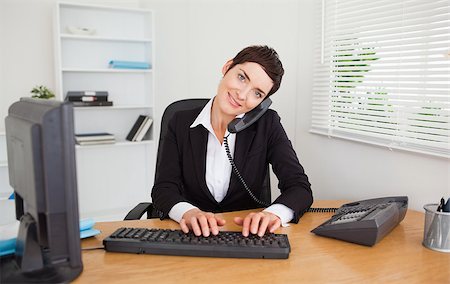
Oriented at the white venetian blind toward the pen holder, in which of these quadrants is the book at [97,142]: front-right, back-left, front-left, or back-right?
back-right

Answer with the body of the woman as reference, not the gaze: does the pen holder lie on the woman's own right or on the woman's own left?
on the woman's own left

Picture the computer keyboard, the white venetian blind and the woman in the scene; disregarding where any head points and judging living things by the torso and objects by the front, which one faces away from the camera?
the computer keyboard

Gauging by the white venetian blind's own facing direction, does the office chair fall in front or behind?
in front

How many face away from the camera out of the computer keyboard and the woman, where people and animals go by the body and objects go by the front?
1

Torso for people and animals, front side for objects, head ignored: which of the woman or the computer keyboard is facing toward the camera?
the woman

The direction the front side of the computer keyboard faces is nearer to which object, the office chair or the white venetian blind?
the office chair

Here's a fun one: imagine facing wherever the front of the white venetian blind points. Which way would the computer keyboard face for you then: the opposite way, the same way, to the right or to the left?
to the right

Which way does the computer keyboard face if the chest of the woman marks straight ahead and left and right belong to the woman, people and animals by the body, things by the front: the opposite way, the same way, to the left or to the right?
the opposite way

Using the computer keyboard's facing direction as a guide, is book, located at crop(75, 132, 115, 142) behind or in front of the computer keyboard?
in front

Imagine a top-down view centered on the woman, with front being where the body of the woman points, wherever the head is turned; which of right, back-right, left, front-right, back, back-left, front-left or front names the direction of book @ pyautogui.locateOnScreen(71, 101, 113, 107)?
back-right

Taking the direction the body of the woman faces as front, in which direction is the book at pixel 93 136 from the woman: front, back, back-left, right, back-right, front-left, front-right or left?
back-right

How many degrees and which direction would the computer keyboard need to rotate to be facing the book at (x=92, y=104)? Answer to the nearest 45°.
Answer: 0° — it already faces it

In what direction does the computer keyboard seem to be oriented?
away from the camera

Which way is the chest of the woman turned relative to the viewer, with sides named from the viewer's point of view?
facing the viewer

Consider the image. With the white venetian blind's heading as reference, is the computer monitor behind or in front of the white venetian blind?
in front

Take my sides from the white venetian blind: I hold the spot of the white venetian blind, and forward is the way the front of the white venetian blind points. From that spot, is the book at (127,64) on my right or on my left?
on my right

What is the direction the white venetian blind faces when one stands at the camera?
facing the viewer and to the left of the viewer

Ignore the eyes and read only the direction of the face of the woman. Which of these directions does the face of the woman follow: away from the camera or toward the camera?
toward the camera
